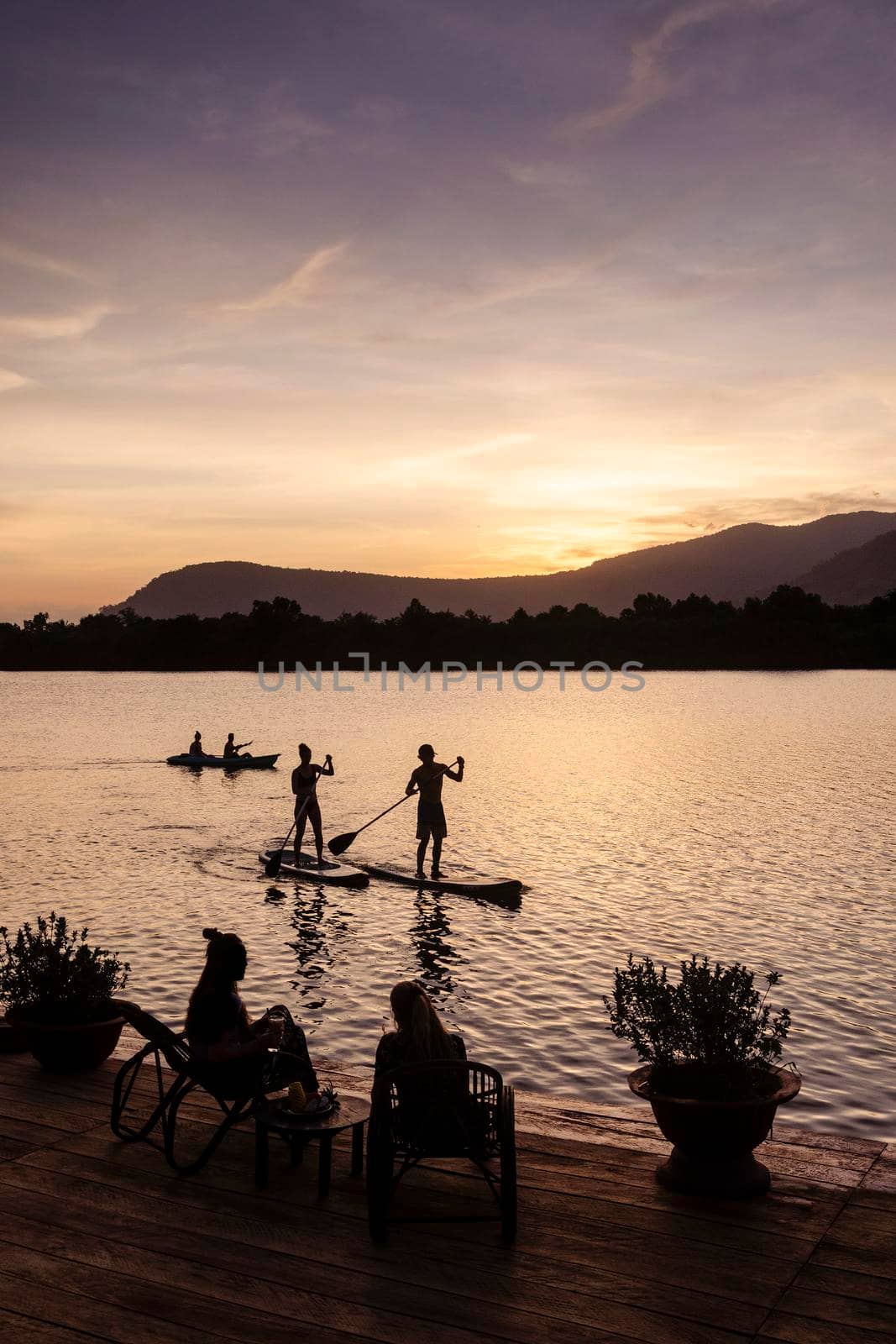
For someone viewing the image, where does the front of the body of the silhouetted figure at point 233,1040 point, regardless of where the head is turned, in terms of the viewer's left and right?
facing to the right of the viewer

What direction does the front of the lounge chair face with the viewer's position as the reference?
facing to the right of the viewer

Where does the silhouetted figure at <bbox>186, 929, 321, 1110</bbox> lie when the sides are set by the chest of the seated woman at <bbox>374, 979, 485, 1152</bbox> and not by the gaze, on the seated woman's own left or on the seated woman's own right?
on the seated woman's own left

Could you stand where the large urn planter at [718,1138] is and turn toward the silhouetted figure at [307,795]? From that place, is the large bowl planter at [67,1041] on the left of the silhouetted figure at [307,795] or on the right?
left

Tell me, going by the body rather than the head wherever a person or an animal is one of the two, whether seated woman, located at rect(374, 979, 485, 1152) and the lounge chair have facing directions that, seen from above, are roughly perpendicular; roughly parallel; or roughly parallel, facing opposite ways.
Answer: roughly perpendicular

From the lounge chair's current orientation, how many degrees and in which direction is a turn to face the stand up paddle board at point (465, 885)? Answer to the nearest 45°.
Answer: approximately 90° to its left

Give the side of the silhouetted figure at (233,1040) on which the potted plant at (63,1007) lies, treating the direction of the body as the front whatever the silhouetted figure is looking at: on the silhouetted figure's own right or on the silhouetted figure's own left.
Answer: on the silhouetted figure's own left

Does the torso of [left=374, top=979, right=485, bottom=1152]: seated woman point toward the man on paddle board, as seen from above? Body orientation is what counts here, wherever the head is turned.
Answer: yes

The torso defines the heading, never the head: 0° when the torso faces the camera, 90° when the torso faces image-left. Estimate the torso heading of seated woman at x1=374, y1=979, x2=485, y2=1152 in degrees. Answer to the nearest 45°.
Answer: approximately 180°

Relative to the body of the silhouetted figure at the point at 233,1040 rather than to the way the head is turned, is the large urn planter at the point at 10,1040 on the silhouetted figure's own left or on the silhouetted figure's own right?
on the silhouetted figure's own left

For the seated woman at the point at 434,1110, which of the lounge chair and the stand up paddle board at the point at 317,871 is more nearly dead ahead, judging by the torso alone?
the stand up paddle board

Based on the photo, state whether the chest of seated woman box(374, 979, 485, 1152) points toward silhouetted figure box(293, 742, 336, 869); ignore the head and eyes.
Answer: yes

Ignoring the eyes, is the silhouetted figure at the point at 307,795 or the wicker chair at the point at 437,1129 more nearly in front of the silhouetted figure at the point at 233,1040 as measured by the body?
the wicker chair

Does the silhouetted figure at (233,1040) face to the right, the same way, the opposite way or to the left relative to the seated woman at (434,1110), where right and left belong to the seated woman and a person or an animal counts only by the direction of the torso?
to the right
